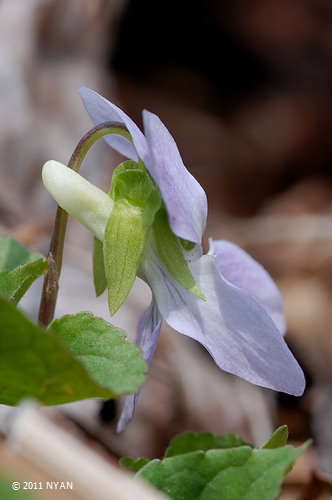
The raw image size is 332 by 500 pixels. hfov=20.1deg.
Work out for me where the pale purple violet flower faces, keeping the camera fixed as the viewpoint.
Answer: facing to the right of the viewer
